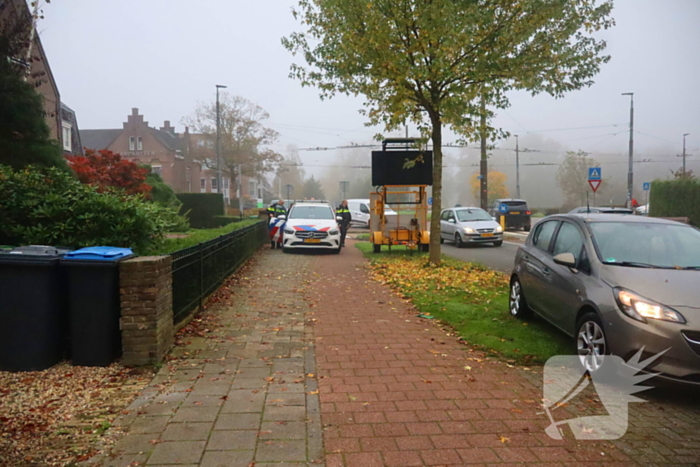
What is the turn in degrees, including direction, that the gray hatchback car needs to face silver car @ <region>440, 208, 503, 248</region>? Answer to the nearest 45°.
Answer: approximately 135° to its left

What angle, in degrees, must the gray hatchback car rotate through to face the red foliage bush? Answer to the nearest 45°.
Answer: approximately 180°

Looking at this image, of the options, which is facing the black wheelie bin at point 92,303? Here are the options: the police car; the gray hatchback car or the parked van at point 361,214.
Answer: the police car

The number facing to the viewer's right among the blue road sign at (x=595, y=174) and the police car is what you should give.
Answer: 0

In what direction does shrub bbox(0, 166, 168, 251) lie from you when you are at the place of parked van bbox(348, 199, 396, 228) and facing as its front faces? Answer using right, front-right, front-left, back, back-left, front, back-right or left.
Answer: right

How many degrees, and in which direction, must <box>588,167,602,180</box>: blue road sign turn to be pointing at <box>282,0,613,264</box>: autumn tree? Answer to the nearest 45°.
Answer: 0° — it already faces it

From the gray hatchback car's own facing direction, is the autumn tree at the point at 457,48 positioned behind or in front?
behind

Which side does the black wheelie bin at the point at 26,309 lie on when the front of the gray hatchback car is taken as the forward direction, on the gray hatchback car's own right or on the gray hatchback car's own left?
on the gray hatchback car's own right

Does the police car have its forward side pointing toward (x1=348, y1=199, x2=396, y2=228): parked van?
no

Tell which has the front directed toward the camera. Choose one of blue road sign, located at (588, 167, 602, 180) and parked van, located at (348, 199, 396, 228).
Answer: the blue road sign

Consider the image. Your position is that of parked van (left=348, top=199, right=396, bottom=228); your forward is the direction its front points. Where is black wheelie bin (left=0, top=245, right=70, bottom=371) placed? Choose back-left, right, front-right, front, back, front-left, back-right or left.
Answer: right

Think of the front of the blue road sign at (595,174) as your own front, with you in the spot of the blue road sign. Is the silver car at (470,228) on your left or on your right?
on your right

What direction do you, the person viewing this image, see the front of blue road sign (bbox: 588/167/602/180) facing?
facing the viewer

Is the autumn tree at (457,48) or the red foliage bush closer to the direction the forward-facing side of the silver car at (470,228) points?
the autumn tree

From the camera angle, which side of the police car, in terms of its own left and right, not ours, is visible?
front
